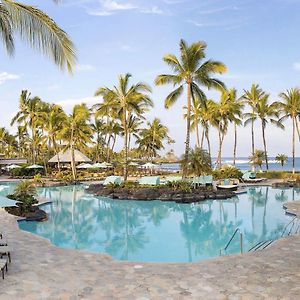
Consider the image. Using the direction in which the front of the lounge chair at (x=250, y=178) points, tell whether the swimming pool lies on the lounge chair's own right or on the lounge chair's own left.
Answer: on the lounge chair's own right

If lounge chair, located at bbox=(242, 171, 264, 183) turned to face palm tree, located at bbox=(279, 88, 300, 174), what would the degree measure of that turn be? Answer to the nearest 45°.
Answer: approximately 45° to its left

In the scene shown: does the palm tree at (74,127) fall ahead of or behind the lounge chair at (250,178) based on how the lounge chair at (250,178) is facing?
behind

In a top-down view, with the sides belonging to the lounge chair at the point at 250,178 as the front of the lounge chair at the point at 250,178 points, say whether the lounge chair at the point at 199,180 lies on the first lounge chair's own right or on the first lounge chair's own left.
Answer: on the first lounge chair's own right

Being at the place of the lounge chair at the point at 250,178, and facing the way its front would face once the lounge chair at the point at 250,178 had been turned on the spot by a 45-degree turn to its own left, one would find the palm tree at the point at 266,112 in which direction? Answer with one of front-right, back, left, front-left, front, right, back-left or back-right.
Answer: front-left
